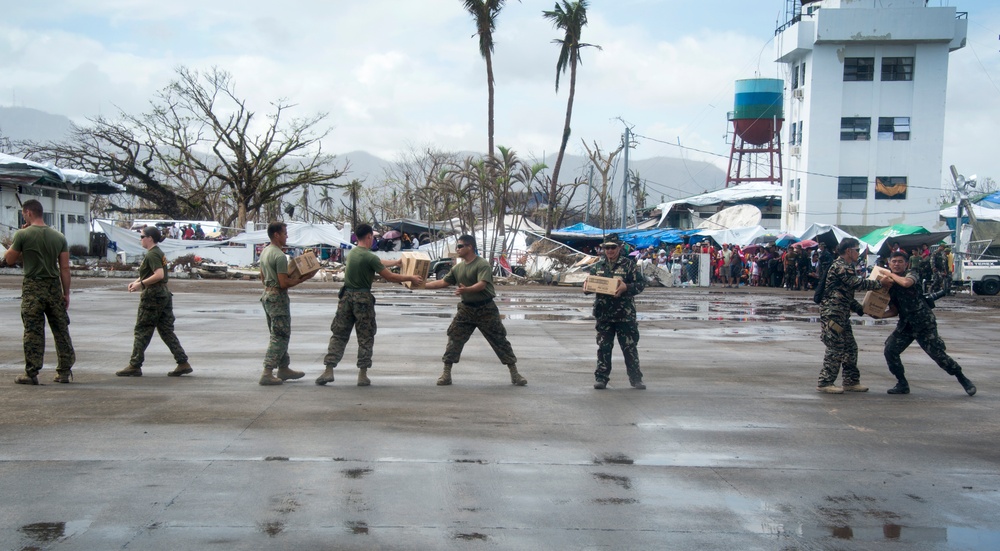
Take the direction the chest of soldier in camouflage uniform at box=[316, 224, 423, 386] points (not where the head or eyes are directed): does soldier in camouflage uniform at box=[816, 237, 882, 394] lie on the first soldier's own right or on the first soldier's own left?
on the first soldier's own right

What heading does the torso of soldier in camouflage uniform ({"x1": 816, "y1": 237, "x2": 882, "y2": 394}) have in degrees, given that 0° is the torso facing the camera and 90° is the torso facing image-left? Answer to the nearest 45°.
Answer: approximately 270°

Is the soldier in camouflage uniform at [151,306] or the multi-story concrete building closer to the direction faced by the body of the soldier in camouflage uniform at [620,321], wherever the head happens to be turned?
the soldier in camouflage uniform

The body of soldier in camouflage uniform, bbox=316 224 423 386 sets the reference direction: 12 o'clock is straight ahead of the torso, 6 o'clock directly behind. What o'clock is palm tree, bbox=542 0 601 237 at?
The palm tree is roughly at 11 o'clock from the soldier in camouflage uniform.

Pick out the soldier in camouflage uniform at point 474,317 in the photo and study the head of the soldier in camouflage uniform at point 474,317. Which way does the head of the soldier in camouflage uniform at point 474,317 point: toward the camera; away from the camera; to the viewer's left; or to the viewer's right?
to the viewer's left

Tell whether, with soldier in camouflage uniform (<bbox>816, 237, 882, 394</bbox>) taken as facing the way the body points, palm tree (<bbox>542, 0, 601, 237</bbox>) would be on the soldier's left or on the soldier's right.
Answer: on the soldier's left

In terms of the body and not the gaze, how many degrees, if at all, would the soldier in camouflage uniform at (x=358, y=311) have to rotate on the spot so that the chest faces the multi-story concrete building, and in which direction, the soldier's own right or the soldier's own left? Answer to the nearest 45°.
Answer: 0° — they already face it

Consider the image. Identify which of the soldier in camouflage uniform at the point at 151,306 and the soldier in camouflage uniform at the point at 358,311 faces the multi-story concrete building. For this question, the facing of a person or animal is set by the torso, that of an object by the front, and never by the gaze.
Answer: the soldier in camouflage uniform at the point at 358,311

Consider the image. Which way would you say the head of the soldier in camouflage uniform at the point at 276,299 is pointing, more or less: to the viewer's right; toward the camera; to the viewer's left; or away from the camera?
to the viewer's right

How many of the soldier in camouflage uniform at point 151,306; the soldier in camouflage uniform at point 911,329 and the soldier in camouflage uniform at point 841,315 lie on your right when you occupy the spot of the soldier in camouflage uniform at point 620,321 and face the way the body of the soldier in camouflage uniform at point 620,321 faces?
1

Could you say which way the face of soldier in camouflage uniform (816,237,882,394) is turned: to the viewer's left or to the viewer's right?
to the viewer's right

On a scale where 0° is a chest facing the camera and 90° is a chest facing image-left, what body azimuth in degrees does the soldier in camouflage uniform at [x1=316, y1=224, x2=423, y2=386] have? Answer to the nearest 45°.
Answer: approximately 225°
